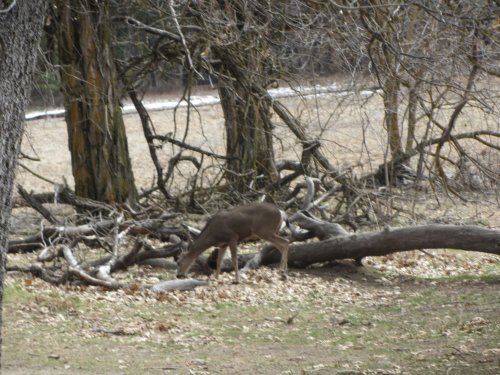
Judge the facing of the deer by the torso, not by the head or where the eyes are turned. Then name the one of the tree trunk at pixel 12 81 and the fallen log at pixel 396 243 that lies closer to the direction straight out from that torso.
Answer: the tree trunk

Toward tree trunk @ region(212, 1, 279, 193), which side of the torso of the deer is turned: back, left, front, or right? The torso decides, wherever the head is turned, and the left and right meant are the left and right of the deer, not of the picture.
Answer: right

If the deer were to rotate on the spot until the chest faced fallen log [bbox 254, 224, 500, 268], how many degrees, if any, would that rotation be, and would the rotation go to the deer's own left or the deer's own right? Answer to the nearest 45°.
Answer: approximately 180°

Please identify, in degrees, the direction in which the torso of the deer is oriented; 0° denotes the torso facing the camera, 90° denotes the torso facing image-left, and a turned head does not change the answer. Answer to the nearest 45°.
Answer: approximately 90°

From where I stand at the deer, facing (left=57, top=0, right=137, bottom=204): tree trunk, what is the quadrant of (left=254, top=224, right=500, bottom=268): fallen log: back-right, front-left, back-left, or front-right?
back-right

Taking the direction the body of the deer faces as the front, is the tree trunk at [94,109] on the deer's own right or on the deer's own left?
on the deer's own right

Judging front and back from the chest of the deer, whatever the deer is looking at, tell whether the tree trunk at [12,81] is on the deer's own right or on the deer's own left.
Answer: on the deer's own left
